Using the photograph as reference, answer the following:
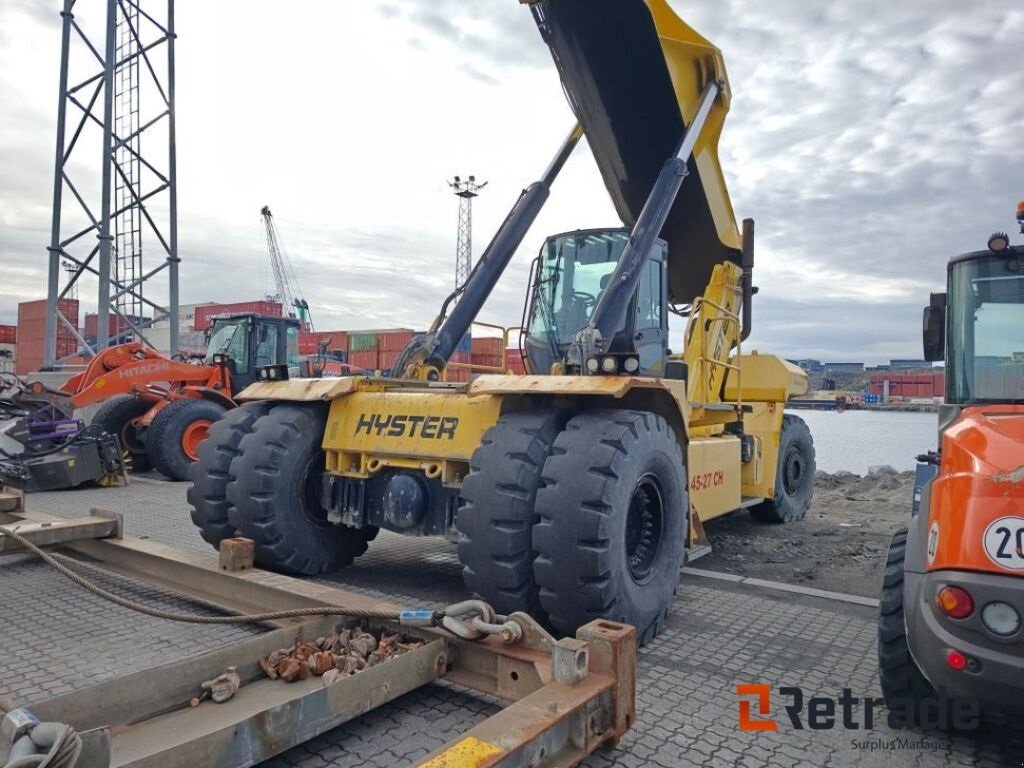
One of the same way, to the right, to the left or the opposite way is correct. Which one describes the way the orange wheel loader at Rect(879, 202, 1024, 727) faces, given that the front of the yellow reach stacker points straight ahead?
the opposite way

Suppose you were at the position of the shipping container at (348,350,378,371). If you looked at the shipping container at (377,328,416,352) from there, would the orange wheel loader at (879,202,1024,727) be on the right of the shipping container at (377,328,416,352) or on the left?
right

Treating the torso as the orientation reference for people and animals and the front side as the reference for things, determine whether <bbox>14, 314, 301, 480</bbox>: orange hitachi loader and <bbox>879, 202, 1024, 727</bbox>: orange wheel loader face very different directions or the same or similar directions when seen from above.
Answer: very different directions

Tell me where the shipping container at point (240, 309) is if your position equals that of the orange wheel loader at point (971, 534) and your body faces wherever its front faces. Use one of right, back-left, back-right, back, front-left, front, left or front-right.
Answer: front-left

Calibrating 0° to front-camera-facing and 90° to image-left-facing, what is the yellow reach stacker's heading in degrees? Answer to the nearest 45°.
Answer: approximately 45°

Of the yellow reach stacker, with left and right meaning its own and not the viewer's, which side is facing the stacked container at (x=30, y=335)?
right

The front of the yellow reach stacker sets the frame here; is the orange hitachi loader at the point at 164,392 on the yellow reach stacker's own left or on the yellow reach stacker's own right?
on the yellow reach stacker's own right

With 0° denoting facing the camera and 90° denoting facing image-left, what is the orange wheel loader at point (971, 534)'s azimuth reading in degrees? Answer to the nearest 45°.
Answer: approximately 180°

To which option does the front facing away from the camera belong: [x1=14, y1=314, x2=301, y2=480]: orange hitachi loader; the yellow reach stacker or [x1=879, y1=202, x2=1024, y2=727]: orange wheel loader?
the orange wheel loader

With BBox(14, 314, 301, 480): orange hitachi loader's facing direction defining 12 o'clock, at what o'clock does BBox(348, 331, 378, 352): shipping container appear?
The shipping container is roughly at 5 o'clock from the orange hitachi loader.
